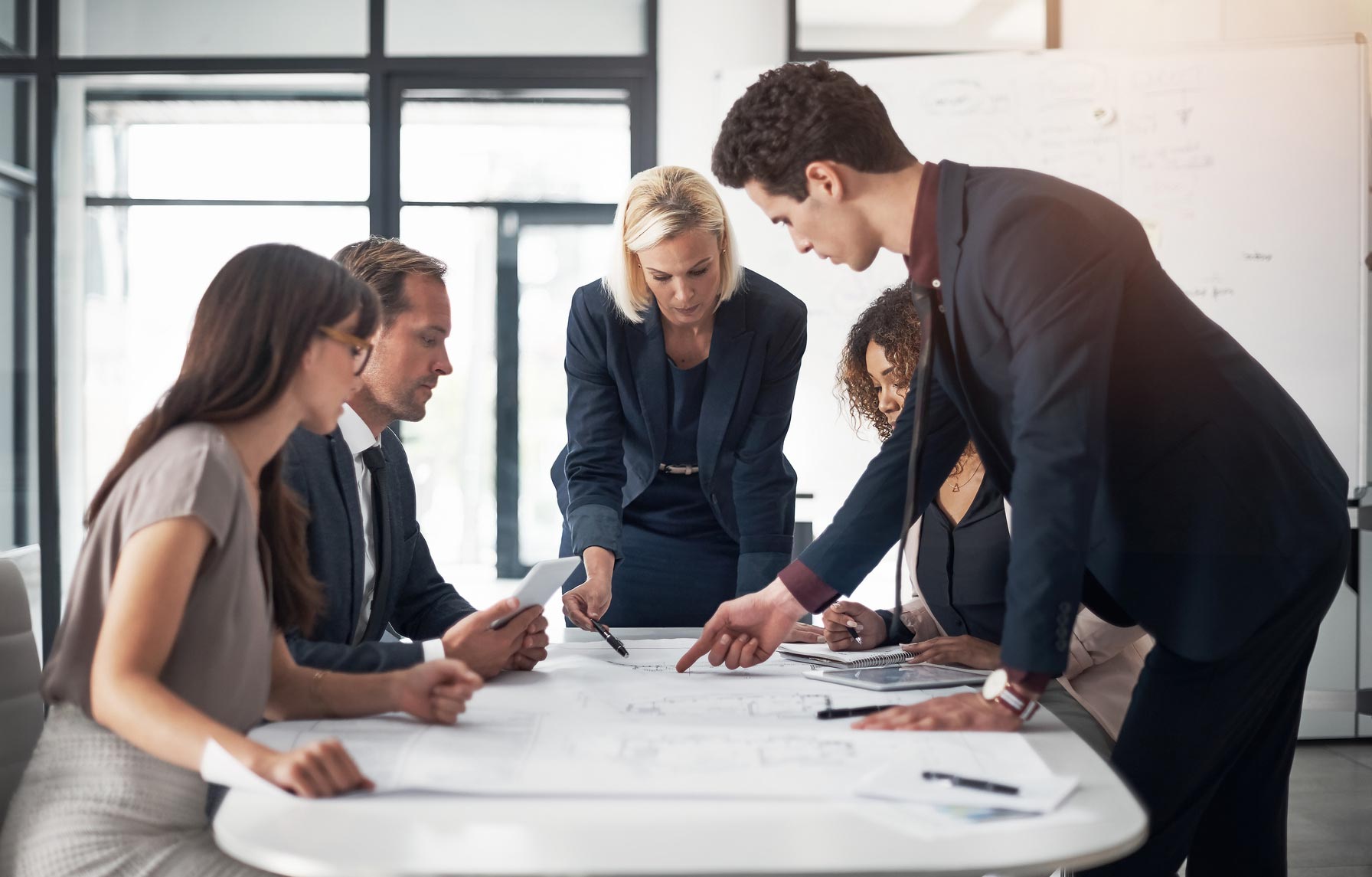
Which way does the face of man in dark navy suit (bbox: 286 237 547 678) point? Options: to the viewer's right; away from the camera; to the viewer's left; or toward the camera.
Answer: to the viewer's right

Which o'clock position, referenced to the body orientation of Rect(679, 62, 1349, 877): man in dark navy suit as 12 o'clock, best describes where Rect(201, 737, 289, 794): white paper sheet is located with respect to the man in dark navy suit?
The white paper sheet is roughly at 11 o'clock from the man in dark navy suit.

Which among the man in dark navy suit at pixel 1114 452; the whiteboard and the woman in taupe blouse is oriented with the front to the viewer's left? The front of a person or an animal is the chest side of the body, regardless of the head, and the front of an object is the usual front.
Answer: the man in dark navy suit

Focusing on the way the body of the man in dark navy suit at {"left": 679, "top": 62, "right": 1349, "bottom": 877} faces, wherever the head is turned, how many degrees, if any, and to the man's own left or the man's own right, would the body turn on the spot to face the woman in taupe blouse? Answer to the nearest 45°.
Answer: approximately 45° to the man's own left

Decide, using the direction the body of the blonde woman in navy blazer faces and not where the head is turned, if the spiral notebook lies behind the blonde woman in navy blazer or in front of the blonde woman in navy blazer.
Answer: in front

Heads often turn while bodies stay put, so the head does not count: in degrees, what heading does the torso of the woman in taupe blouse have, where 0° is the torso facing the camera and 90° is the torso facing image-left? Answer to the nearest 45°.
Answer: approximately 270°

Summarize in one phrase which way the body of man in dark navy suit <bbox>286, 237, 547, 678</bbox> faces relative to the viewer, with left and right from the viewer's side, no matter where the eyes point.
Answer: facing the viewer and to the right of the viewer

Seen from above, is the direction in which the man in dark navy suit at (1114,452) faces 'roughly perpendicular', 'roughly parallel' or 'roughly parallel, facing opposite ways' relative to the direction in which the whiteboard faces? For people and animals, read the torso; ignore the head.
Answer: roughly perpendicular

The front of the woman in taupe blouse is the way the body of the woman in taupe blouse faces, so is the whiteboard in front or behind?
in front

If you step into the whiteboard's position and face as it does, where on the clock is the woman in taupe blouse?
The woman in taupe blouse is roughly at 1 o'clock from the whiteboard.

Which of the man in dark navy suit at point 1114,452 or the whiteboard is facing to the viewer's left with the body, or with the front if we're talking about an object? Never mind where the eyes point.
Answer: the man in dark navy suit

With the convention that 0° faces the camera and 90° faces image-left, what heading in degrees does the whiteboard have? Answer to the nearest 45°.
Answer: approximately 0°

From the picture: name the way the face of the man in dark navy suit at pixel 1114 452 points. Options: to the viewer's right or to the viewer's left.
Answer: to the viewer's left

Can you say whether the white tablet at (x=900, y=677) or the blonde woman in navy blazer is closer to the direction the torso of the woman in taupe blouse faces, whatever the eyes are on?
the white tablet

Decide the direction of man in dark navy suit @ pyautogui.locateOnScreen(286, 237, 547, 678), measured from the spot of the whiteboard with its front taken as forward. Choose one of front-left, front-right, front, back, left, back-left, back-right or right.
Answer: front-right

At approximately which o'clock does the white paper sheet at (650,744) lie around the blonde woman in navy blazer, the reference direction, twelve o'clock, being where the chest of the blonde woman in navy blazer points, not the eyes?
The white paper sheet is roughly at 12 o'clock from the blonde woman in navy blazer.
